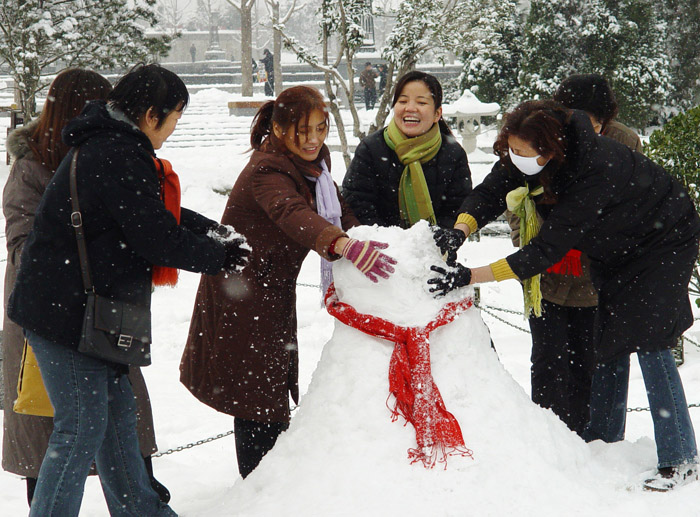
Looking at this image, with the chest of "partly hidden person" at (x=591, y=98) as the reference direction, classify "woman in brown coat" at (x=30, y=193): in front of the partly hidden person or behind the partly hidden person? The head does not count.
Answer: in front

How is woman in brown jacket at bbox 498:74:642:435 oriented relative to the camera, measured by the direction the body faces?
to the viewer's left

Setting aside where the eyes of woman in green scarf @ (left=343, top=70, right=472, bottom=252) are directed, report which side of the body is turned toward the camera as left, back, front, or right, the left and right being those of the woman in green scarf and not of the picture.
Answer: front

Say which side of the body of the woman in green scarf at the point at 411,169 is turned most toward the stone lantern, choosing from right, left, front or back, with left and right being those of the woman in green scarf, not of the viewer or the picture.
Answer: back

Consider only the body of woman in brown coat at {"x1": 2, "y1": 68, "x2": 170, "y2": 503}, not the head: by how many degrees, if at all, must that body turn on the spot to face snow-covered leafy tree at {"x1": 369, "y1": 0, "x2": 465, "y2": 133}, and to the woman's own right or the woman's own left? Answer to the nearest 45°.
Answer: approximately 45° to the woman's own left

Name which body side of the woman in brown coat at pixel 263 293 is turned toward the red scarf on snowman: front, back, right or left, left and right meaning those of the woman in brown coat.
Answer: front

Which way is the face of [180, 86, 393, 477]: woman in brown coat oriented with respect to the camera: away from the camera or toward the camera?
toward the camera

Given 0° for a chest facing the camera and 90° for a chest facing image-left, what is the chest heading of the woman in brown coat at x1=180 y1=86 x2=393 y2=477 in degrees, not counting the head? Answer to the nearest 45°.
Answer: approximately 315°

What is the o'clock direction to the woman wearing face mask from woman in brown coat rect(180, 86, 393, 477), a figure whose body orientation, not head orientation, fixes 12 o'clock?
The woman wearing face mask is roughly at 11 o'clock from the woman in brown coat.

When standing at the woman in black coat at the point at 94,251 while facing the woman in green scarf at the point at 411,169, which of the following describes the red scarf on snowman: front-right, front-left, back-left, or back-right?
front-right
